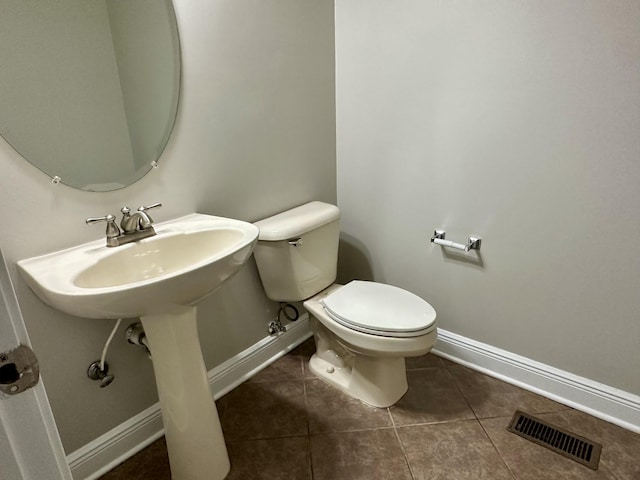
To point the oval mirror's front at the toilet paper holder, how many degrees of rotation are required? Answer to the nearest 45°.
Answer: approximately 45° to its left

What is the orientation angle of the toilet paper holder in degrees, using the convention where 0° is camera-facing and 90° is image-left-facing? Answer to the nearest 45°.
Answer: approximately 45°

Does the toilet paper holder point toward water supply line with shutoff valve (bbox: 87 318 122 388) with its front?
yes

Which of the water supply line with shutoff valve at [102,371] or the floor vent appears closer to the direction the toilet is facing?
the floor vent

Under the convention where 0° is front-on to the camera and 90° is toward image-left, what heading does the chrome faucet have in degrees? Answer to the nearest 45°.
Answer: approximately 315°

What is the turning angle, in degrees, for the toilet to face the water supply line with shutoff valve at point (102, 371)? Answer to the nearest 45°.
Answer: approximately 90° to its right

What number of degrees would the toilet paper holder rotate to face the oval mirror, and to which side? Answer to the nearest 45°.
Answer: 0° — it already faces it

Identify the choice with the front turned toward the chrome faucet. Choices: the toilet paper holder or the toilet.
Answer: the toilet paper holder
